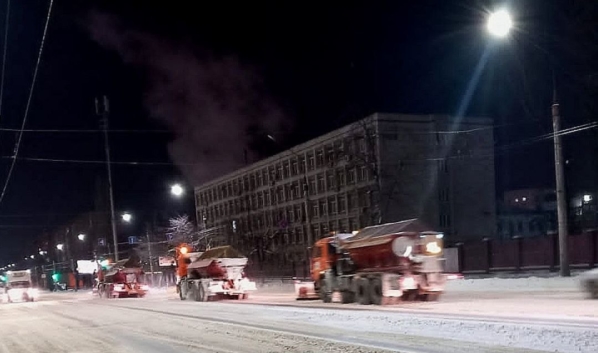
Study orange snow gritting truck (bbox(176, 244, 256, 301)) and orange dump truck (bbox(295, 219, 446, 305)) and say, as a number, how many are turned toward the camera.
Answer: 0

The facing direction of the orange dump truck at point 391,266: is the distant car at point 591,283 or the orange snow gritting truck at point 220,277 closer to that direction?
the orange snow gritting truck

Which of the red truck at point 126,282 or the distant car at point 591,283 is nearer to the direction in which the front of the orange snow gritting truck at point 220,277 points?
the red truck

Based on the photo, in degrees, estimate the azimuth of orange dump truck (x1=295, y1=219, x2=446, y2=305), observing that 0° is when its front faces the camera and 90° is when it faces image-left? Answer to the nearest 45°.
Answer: approximately 135°

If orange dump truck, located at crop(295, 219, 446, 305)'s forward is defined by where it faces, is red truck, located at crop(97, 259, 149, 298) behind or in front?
in front

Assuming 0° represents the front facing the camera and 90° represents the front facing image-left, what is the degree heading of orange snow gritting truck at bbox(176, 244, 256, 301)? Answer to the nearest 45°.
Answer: approximately 135°

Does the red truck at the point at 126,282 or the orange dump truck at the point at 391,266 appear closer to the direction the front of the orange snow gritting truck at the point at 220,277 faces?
the red truck
